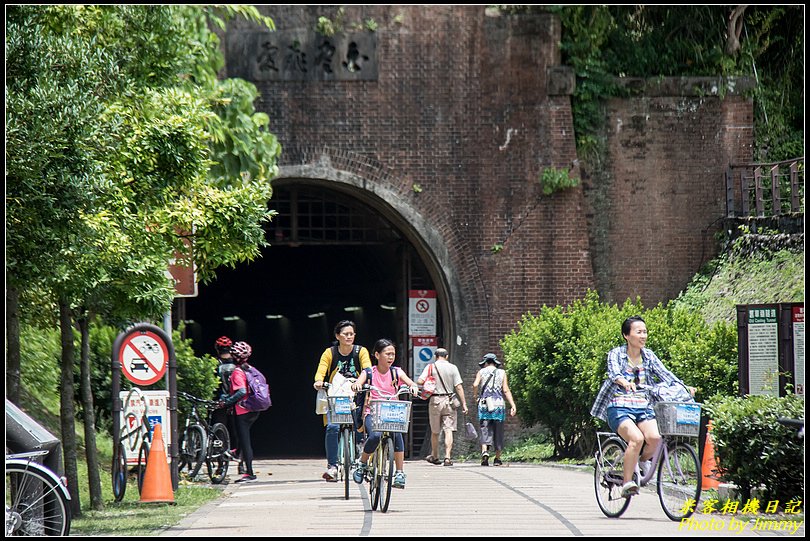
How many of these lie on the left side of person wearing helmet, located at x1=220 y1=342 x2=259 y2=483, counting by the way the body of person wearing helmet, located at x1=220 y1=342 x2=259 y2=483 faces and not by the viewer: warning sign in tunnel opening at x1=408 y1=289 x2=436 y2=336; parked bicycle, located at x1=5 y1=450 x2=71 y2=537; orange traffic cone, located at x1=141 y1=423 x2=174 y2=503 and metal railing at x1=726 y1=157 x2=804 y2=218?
2

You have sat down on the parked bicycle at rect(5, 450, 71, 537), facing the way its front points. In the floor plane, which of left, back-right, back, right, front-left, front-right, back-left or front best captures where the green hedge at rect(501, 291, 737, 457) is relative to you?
back-right

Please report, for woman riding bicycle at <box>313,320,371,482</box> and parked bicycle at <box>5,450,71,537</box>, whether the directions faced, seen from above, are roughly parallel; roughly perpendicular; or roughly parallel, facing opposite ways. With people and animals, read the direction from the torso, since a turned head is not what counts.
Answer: roughly perpendicular

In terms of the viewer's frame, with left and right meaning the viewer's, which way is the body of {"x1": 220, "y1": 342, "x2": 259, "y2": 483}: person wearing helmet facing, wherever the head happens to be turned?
facing to the left of the viewer

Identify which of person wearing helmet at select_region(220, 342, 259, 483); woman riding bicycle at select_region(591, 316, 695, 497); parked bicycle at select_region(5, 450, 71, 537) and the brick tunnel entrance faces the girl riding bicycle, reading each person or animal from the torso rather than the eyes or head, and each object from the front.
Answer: the brick tunnel entrance

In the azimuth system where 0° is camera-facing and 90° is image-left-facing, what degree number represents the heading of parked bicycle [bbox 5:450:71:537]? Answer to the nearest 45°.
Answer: approximately 90°

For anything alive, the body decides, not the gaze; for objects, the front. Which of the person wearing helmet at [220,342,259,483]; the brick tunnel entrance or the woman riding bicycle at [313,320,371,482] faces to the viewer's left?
the person wearing helmet

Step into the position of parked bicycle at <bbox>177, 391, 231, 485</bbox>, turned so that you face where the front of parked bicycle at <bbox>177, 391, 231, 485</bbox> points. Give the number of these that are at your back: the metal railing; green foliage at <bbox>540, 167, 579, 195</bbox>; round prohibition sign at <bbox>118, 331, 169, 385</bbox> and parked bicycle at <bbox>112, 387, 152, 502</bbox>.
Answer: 2

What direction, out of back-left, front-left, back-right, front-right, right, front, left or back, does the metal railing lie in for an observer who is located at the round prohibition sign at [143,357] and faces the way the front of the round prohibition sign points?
back-left
